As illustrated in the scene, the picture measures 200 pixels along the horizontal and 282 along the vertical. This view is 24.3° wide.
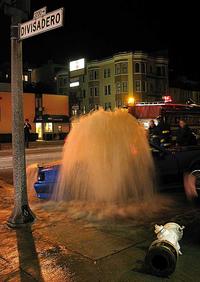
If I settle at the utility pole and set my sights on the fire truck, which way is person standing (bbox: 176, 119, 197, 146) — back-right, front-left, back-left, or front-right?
front-right

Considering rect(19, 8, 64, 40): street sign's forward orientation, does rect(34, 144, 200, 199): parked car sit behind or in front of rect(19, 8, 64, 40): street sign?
behind

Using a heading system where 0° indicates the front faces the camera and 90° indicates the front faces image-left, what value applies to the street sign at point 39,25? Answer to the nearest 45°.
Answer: approximately 45°

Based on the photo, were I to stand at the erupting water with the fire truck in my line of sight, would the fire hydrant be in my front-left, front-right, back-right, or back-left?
back-right

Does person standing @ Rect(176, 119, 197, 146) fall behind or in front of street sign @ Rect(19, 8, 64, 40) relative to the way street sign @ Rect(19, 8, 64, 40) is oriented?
behind

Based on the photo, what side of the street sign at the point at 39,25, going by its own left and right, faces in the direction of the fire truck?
back
